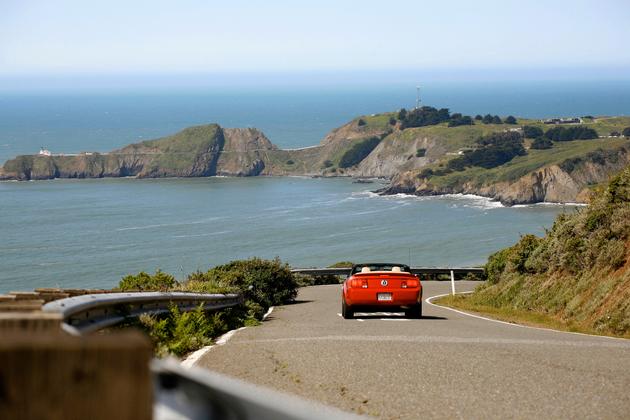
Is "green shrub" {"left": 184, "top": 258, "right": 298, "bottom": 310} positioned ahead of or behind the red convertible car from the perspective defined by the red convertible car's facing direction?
ahead

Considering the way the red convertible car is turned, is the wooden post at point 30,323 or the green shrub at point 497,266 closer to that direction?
the green shrub

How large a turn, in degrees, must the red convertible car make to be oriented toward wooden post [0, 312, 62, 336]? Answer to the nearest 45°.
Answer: approximately 180°

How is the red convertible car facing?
away from the camera

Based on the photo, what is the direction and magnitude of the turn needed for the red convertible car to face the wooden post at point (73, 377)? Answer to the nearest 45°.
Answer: approximately 180°

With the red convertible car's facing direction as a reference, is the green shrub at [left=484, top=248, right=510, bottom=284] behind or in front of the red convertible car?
in front

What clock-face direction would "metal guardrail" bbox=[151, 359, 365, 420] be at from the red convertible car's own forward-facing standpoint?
The metal guardrail is roughly at 6 o'clock from the red convertible car.

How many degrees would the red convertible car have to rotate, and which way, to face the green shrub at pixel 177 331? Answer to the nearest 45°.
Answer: approximately 180°

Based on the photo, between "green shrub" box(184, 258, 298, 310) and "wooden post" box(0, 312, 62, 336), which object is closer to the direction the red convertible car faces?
the green shrub

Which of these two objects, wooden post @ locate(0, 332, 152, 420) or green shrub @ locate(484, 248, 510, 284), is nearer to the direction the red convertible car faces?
the green shrub
